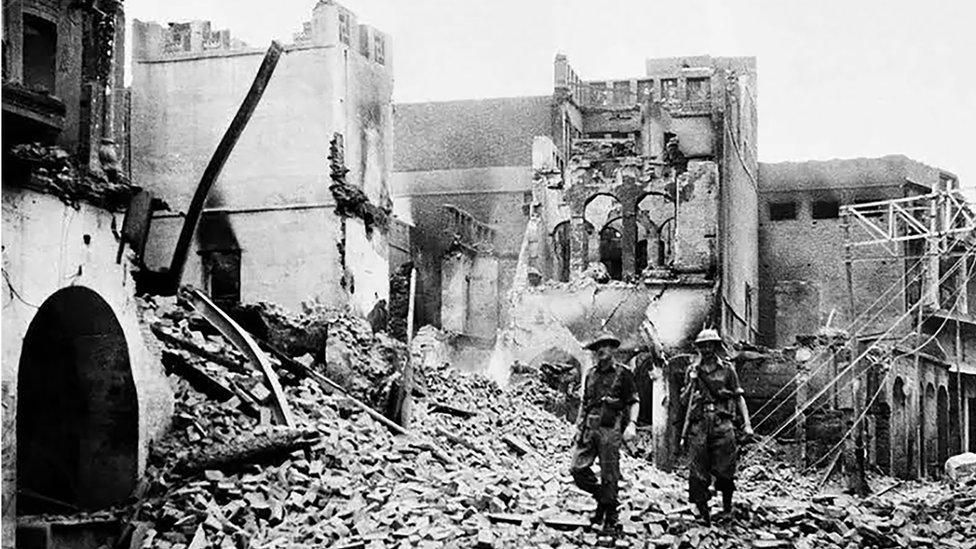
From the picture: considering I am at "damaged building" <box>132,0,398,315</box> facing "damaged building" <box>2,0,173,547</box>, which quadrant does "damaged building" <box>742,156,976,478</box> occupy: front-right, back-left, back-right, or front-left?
back-left

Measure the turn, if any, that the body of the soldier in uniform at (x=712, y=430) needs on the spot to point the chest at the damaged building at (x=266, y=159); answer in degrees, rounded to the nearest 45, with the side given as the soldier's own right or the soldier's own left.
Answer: approximately 135° to the soldier's own right

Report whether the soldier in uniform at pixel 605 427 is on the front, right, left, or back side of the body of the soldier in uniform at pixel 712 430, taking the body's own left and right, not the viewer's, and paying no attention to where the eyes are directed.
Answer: right

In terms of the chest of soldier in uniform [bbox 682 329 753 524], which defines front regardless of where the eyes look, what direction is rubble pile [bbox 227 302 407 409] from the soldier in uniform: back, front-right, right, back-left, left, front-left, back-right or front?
back-right

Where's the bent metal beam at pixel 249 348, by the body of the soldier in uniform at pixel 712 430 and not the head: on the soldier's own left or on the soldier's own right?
on the soldier's own right

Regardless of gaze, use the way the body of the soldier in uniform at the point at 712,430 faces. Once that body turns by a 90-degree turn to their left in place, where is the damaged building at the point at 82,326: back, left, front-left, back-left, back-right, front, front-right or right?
back

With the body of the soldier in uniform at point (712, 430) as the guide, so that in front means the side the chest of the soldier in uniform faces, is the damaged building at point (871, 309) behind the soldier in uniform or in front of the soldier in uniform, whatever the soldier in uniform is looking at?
behind

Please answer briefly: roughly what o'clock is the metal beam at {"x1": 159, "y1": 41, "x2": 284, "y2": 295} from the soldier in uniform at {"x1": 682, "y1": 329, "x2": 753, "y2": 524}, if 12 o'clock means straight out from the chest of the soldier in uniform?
The metal beam is roughly at 3 o'clock from the soldier in uniform.

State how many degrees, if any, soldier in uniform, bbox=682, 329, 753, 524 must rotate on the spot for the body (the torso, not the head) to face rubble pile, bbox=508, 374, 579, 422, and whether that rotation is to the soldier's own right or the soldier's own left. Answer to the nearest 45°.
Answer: approximately 180°

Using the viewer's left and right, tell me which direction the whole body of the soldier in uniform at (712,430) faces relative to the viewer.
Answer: facing the viewer

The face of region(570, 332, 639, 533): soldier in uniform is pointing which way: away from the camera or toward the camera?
toward the camera

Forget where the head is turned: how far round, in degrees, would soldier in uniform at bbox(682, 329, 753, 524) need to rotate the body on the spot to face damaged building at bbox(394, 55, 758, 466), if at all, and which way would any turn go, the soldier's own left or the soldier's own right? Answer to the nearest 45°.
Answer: approximately 180°
